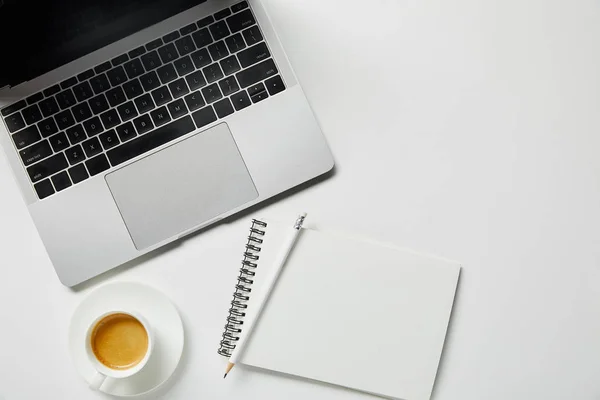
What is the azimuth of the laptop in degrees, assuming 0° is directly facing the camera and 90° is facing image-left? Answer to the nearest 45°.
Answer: approximately 315°
